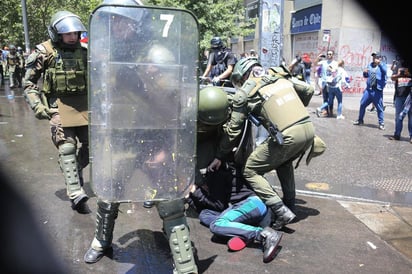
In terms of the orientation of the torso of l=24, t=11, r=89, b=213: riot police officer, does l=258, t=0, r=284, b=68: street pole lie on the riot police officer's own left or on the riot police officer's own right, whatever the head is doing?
on the riot police officer's own left

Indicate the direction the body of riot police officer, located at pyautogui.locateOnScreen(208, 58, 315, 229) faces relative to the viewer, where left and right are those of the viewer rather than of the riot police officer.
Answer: facing away from the viewer and to the left of the viewer

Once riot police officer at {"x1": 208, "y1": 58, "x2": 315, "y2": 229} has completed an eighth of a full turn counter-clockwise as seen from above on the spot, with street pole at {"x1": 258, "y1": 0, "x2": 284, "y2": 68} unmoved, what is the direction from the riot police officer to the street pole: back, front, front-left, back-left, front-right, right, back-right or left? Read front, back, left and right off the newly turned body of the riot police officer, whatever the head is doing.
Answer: right

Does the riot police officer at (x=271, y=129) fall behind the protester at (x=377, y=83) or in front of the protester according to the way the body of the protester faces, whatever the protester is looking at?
in front

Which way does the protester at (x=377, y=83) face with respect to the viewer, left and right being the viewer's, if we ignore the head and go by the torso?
facing the viewer and to the left of the viewer

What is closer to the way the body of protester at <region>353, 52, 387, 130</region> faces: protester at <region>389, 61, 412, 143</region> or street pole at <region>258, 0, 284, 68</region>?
the street pole

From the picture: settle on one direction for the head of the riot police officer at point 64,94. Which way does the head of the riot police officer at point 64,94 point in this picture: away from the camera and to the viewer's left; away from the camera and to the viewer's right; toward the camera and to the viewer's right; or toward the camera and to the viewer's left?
toward the camera and to the viewer's right

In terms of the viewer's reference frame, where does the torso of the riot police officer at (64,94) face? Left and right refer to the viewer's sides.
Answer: facing the viewer and to the right of the viewer

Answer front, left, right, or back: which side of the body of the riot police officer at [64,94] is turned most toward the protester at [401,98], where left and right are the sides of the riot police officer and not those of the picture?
left

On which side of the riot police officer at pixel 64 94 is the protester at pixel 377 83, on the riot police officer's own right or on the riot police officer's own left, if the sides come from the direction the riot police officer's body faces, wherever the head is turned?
on the riot police officer's own left

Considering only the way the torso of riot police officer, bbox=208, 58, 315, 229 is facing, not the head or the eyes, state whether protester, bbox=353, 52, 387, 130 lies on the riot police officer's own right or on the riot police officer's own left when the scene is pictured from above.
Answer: on the riot police officer's own right

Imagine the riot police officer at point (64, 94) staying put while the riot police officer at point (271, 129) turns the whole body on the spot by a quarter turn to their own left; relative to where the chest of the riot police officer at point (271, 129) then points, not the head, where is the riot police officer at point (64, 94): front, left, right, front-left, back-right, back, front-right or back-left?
front-right
